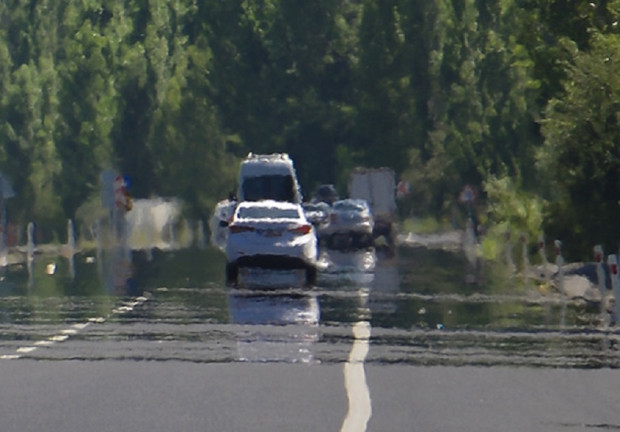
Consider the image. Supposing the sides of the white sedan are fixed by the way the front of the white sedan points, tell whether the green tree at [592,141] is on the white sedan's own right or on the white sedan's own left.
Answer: on the white sedan's own right

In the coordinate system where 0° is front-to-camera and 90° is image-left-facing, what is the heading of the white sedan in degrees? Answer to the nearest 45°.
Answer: approximately 180°
